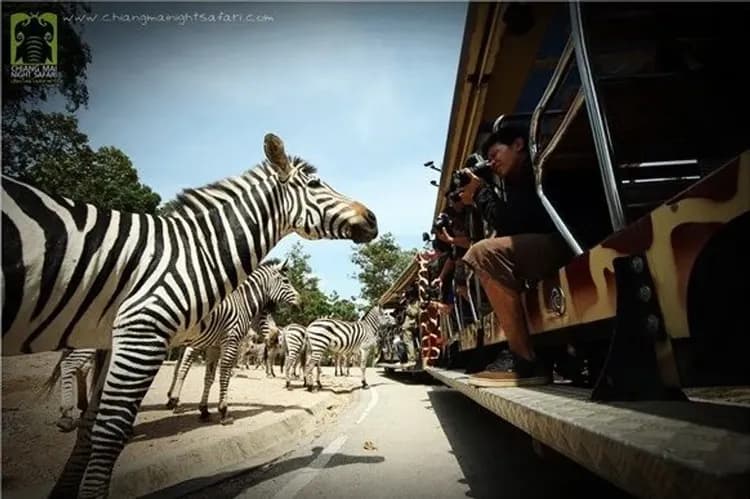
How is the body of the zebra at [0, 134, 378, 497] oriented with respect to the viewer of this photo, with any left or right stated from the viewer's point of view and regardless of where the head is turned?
facing to the right of the viewer

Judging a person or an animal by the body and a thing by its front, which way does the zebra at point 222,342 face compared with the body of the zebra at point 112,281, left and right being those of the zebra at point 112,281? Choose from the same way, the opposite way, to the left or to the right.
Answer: the same way

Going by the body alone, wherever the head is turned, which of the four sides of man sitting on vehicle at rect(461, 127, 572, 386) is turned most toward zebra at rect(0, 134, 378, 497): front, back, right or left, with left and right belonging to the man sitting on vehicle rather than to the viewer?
front

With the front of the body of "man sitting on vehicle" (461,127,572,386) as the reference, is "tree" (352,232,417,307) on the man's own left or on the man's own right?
on the man's own right

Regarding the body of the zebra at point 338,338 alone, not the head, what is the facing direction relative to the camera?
to the viewer's right

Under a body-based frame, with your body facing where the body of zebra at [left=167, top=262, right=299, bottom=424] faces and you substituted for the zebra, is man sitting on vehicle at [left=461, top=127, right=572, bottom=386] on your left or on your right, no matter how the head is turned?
on your right

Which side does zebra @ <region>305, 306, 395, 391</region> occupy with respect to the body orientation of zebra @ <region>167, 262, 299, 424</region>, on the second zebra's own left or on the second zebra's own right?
on the second zebra's own left

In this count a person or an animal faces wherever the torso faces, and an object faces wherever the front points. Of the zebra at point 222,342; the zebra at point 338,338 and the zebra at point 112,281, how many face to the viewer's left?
0

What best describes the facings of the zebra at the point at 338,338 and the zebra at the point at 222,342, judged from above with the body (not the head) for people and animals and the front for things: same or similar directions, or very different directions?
same or similar directions

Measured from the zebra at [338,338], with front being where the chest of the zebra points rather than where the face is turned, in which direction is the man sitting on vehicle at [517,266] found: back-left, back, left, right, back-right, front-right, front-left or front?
right

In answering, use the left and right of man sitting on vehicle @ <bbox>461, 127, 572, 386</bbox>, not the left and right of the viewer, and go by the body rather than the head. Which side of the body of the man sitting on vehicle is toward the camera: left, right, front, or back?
left

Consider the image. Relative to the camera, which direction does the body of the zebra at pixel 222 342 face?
to the viewer's right

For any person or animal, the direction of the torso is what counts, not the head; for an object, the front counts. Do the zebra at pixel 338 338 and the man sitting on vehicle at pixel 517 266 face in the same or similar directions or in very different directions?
very different directions

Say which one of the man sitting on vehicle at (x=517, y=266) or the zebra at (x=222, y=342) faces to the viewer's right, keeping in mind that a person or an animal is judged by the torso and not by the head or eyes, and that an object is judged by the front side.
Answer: the zebra
